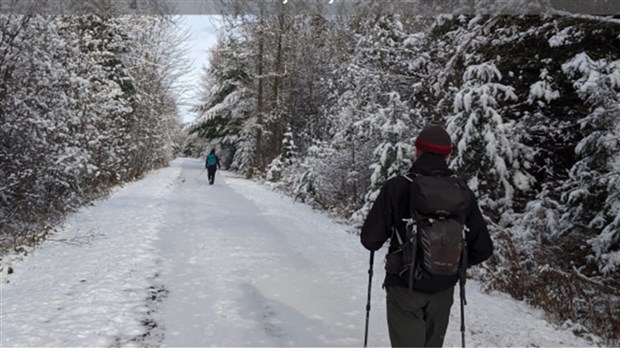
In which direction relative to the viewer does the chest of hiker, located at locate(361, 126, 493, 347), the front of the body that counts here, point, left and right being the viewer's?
facing away from the viewer and to the left of the viewer
